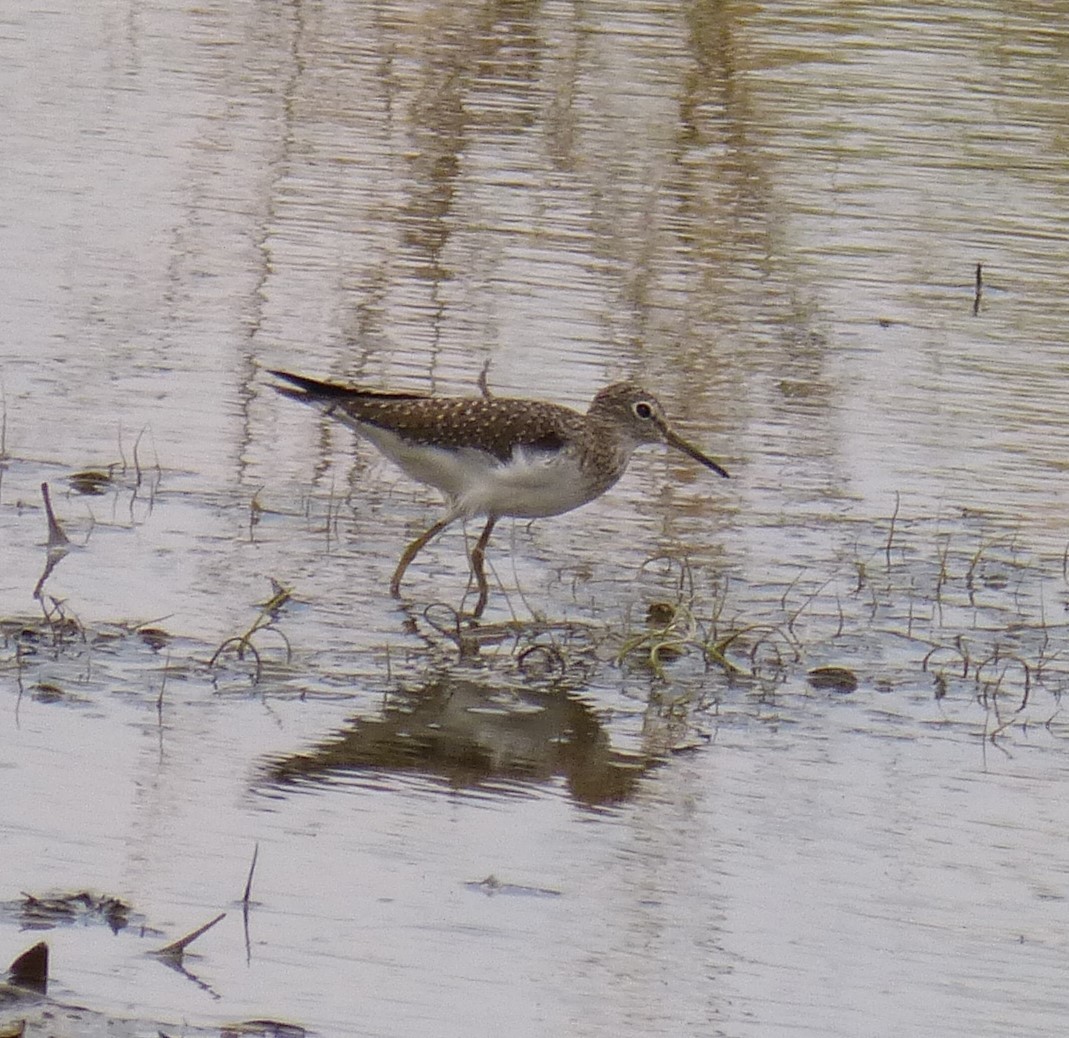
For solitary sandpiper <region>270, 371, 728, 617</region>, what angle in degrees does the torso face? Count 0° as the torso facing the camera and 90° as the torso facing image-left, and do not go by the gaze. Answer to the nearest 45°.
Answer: approximately 270°
